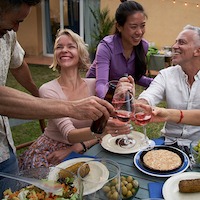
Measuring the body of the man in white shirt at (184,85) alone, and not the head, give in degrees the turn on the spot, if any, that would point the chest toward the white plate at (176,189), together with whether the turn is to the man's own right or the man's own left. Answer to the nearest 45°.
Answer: approximately 45° to the man's own left

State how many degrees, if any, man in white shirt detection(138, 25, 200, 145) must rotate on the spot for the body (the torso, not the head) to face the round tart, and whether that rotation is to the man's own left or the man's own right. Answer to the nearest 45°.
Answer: approximately 45° to the man's own left

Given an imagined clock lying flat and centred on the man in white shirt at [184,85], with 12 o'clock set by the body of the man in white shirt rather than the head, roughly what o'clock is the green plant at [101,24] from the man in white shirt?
The green plant is roughly at 4 o'clock from the man in white shirt.

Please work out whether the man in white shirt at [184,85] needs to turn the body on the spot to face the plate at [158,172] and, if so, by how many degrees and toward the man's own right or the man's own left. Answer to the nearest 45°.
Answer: approximately 45° to the man's own left

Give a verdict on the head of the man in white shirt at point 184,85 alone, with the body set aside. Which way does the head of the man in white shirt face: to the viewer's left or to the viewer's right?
to the viewer's left

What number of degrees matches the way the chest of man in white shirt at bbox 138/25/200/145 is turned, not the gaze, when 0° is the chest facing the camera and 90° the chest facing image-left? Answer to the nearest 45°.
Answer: approximately 45°
